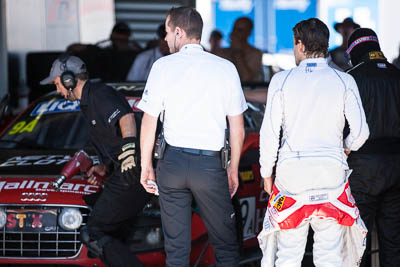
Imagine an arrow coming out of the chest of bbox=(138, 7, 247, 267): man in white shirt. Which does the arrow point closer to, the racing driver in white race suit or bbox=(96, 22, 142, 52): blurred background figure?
the blurred background figure

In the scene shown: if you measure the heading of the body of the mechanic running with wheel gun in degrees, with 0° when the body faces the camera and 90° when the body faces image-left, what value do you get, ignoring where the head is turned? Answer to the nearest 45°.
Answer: approximately 90°

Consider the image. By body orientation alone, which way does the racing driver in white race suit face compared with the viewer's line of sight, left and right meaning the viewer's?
facing away from the viewer

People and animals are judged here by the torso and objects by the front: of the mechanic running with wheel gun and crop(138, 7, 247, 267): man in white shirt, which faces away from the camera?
the man in white shirt

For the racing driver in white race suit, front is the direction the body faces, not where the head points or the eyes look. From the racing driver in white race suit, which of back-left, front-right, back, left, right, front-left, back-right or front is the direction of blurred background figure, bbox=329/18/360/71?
front

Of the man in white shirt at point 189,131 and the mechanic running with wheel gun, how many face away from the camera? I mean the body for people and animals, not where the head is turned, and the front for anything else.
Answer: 1

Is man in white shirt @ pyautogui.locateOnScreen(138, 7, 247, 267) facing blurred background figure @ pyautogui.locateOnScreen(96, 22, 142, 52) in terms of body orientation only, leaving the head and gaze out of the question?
yes

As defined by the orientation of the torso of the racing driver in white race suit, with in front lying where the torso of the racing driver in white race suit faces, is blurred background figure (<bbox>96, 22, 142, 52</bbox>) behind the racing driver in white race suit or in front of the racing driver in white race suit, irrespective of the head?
in front

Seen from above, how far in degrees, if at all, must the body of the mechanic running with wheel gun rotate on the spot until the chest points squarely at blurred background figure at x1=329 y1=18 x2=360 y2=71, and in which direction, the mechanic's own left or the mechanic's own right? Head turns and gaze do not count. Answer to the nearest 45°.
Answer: approximately 135° to the mechanic's own right

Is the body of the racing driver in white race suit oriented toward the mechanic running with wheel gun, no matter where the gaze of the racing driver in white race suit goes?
no

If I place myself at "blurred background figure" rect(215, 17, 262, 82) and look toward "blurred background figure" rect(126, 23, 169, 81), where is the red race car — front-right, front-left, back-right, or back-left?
front-left

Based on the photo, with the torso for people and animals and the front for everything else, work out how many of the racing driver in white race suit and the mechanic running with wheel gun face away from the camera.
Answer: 1

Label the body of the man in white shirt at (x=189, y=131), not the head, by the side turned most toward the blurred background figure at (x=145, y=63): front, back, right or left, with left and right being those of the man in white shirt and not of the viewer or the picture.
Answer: front

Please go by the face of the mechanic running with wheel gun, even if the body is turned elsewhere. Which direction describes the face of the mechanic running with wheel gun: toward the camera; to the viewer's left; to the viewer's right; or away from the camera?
to the viewer's left

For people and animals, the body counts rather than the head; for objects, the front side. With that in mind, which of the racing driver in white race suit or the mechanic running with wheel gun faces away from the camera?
the racing driver in white race suit

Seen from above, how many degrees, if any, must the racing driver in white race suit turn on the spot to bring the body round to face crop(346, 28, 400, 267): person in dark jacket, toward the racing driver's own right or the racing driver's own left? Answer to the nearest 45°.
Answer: approximately 45° to the racing driver's own right

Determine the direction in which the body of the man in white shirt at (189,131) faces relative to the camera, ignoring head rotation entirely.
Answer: away from the camera

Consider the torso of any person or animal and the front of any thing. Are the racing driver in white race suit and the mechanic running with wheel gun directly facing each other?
no

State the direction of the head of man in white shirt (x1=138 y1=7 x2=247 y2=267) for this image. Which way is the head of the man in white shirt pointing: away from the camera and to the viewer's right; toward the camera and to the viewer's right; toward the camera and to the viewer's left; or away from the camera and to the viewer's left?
away from the camera and to the viewer's left

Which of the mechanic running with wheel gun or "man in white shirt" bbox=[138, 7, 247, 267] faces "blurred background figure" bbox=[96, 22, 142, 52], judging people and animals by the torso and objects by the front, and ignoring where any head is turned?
the man in white shirt
